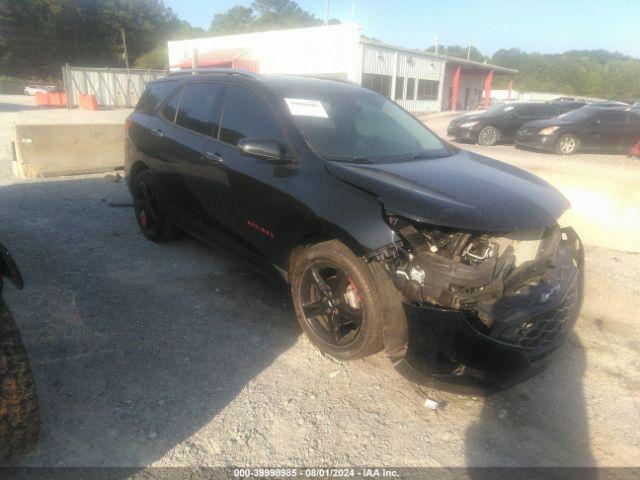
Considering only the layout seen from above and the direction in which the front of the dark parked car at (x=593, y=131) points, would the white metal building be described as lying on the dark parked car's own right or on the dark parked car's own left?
on the dark parked car's own right

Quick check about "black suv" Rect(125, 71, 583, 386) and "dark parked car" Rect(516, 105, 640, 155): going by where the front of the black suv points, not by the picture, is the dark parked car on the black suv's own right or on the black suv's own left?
on the black suv's own left

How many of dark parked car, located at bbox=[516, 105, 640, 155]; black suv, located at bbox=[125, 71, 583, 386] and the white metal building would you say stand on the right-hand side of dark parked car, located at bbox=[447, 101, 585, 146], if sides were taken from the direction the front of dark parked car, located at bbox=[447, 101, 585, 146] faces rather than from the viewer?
1

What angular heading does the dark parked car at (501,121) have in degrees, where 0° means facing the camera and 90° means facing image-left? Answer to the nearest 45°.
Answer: approximately 45°

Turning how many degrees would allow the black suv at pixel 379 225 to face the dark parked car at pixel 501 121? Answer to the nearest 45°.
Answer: approximately 135° to its left

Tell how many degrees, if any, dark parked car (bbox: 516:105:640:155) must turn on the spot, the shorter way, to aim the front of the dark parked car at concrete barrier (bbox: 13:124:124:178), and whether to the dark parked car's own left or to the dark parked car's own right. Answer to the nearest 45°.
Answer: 0° — it already faces it

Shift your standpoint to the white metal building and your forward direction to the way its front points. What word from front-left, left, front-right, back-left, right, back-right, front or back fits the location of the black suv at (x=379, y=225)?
front-right

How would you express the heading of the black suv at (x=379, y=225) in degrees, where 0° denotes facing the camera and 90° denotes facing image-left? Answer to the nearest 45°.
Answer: approximately 315°

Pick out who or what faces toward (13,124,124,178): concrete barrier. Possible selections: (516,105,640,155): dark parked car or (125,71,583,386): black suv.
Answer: the dark parked car
